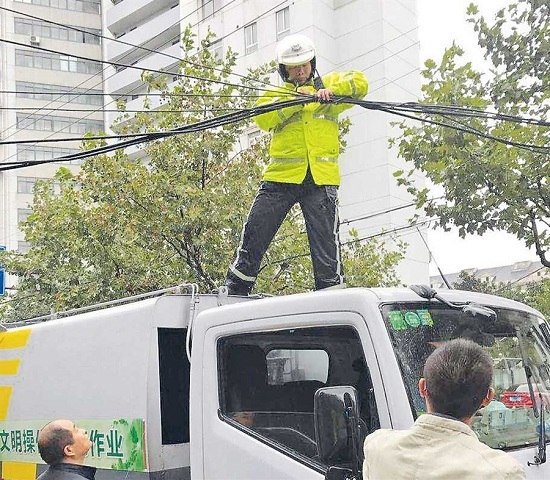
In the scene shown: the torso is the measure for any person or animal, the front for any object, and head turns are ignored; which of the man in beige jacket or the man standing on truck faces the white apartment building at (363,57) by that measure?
the man in beige jacket

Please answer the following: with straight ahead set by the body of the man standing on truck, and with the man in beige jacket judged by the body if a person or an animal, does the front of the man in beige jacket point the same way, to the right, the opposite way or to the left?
the opposite way

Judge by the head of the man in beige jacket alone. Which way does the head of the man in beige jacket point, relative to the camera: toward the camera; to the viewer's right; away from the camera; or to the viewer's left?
away from the camera

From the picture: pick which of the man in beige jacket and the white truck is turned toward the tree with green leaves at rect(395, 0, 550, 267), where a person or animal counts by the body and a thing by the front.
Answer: the man in beige jacket

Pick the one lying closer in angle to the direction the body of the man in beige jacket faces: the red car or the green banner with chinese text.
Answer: the red car

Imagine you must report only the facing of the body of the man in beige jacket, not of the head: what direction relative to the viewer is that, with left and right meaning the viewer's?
facing away from the viewer

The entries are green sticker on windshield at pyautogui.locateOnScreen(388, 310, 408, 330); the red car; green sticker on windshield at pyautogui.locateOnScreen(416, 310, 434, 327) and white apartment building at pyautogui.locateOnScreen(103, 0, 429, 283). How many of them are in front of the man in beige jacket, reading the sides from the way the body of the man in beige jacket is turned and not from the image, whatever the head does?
4

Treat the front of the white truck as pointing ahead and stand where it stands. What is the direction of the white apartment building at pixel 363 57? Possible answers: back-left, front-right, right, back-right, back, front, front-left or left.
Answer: back-left

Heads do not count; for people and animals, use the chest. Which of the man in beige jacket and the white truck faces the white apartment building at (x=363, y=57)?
the man in beige jacket

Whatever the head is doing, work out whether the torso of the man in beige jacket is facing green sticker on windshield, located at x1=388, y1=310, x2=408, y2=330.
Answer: yes

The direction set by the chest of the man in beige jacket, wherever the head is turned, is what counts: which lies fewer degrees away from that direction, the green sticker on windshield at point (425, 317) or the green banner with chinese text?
the green sticker on windshield

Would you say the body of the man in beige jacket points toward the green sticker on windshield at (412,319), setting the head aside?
yes
